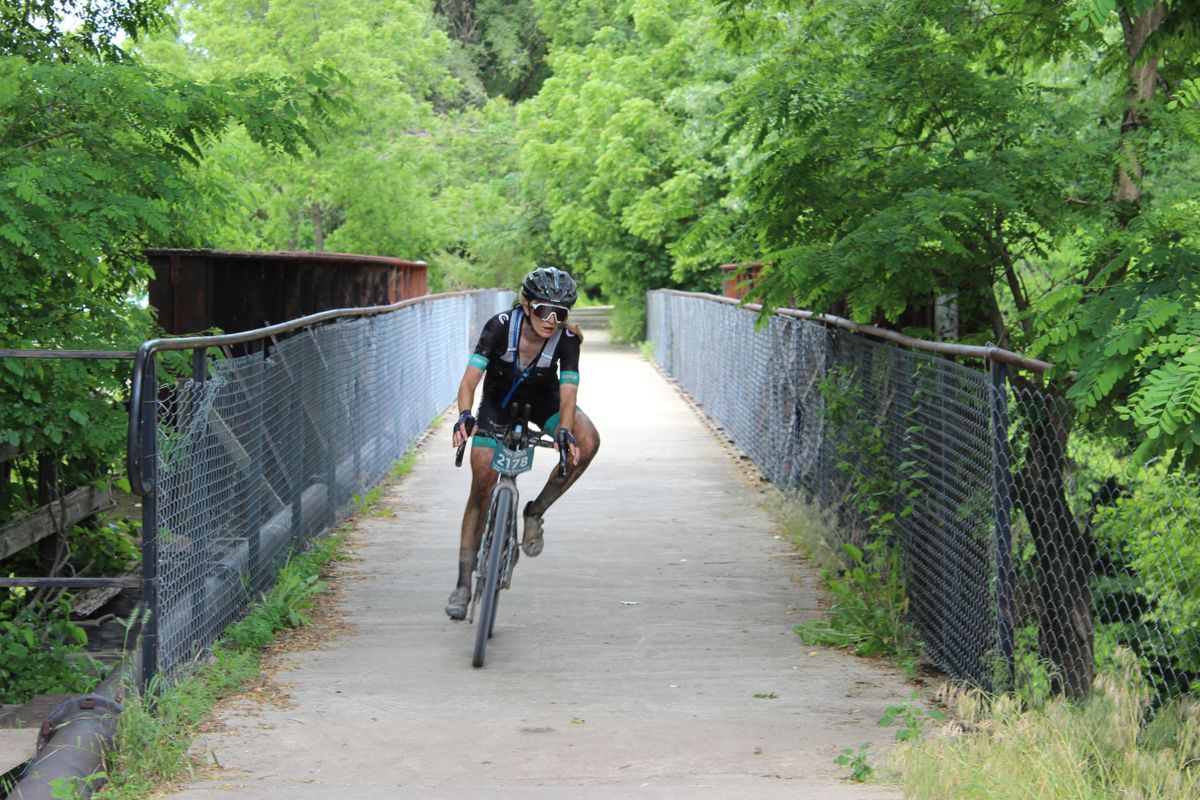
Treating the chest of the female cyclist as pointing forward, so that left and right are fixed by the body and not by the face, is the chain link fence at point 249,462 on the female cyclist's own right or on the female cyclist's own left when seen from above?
on the female cyclist's own right

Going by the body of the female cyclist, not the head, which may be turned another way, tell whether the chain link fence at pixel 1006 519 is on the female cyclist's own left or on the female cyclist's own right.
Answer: on the female cyclist's own left

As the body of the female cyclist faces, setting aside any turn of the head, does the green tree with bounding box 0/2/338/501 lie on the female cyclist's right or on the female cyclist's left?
on the female cyclist's right

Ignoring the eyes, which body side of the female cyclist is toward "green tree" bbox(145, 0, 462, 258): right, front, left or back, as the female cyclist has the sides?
back

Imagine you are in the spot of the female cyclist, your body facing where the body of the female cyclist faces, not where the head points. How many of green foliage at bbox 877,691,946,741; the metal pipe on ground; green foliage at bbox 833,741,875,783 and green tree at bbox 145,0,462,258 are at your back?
1

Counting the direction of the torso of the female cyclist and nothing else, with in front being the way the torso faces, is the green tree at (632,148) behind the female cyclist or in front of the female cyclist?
behind

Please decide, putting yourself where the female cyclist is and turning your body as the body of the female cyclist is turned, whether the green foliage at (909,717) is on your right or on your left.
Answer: on your left

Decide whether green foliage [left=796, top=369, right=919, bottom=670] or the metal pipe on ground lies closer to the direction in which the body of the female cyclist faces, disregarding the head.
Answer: the metal pipe on ground

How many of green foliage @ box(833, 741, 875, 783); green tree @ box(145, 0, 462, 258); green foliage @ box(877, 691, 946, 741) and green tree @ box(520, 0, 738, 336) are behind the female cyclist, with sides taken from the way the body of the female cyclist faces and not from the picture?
2

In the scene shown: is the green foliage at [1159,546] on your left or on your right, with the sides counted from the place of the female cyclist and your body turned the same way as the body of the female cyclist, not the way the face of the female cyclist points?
on your left

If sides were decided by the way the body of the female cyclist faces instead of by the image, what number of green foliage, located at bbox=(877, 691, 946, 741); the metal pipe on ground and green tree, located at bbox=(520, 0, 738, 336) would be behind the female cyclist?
1

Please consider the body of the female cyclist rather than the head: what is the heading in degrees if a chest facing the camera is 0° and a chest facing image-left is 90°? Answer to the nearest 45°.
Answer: approximately 0°

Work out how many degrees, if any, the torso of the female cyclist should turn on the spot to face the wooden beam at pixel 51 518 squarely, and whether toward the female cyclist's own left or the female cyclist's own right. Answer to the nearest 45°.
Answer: approximately 135° to the female cyclist's own right

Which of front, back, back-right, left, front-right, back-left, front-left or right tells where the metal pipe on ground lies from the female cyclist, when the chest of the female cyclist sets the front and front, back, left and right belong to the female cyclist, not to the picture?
front-right

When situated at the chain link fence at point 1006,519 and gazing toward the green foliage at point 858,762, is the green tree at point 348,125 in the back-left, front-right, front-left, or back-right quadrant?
back-right

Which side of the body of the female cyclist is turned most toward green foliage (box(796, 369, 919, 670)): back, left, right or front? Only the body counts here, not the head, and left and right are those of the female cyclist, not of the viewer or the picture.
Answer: left
